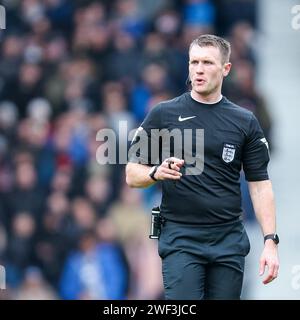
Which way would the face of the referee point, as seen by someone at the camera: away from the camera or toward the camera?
toward the camera

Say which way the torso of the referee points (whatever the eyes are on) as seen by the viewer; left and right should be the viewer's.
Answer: facing the viewer
